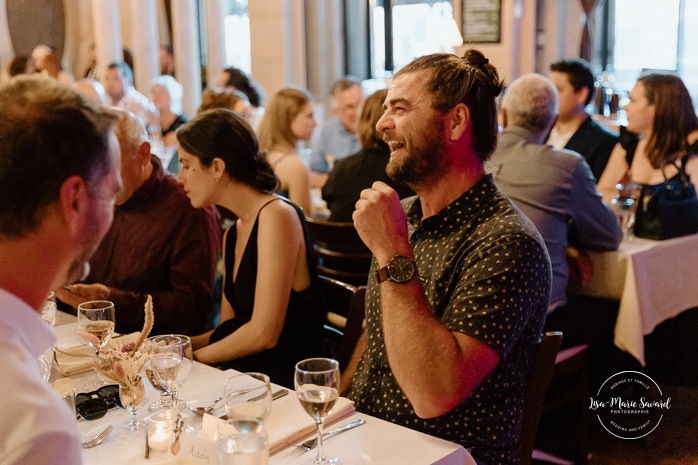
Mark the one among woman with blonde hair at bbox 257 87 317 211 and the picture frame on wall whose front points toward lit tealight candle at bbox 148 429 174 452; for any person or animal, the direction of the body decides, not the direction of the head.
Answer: the picture frame on wall

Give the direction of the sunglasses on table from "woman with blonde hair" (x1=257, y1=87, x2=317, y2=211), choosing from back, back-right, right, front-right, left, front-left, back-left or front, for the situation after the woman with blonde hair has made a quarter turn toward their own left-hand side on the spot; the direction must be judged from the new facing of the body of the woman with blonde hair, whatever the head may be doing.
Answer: back

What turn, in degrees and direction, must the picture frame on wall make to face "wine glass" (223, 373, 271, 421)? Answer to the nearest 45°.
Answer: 0° — it already faces it

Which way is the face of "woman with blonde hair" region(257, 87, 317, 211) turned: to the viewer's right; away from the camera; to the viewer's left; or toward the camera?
to the viewer's right

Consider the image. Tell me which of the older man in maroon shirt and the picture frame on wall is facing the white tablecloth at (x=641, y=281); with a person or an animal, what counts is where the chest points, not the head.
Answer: the picture frame on wall

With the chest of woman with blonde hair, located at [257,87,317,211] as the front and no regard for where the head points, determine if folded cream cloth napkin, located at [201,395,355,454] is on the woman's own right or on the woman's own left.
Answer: on the woman's own right

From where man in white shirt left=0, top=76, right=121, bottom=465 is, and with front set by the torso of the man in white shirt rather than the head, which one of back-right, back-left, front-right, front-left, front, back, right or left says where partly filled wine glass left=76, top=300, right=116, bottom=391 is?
front-left

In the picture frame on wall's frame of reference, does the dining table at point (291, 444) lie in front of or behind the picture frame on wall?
in front

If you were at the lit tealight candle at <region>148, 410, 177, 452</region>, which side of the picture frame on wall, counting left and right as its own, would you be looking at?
front

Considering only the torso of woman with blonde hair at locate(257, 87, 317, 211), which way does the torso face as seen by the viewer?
to the viewer's right

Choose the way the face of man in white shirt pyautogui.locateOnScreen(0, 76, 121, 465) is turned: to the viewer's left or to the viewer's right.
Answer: to the viewer's right

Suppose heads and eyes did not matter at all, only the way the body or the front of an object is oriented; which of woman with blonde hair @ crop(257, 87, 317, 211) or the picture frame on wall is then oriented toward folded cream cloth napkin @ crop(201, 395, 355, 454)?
the picture frame on wall
